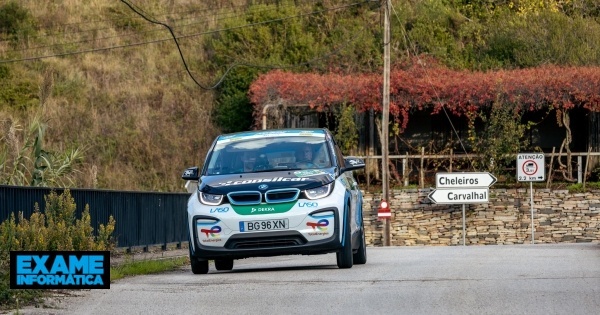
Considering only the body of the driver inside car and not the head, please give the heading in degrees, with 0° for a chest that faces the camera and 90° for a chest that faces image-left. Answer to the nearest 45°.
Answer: approximately 0°

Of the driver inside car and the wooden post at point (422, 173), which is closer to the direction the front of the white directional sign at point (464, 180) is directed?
the driver inside car

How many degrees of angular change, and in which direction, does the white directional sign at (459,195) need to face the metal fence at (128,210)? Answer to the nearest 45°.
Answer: approximately 45° to its right

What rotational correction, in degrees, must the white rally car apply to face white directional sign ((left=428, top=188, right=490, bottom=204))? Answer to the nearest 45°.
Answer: approximately 180°

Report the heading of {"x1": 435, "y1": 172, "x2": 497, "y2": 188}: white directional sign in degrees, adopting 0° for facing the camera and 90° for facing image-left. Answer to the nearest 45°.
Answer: approximately 0°

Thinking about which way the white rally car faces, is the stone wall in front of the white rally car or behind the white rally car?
behind

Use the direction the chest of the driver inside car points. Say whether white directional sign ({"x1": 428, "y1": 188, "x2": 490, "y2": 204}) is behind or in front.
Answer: behind
